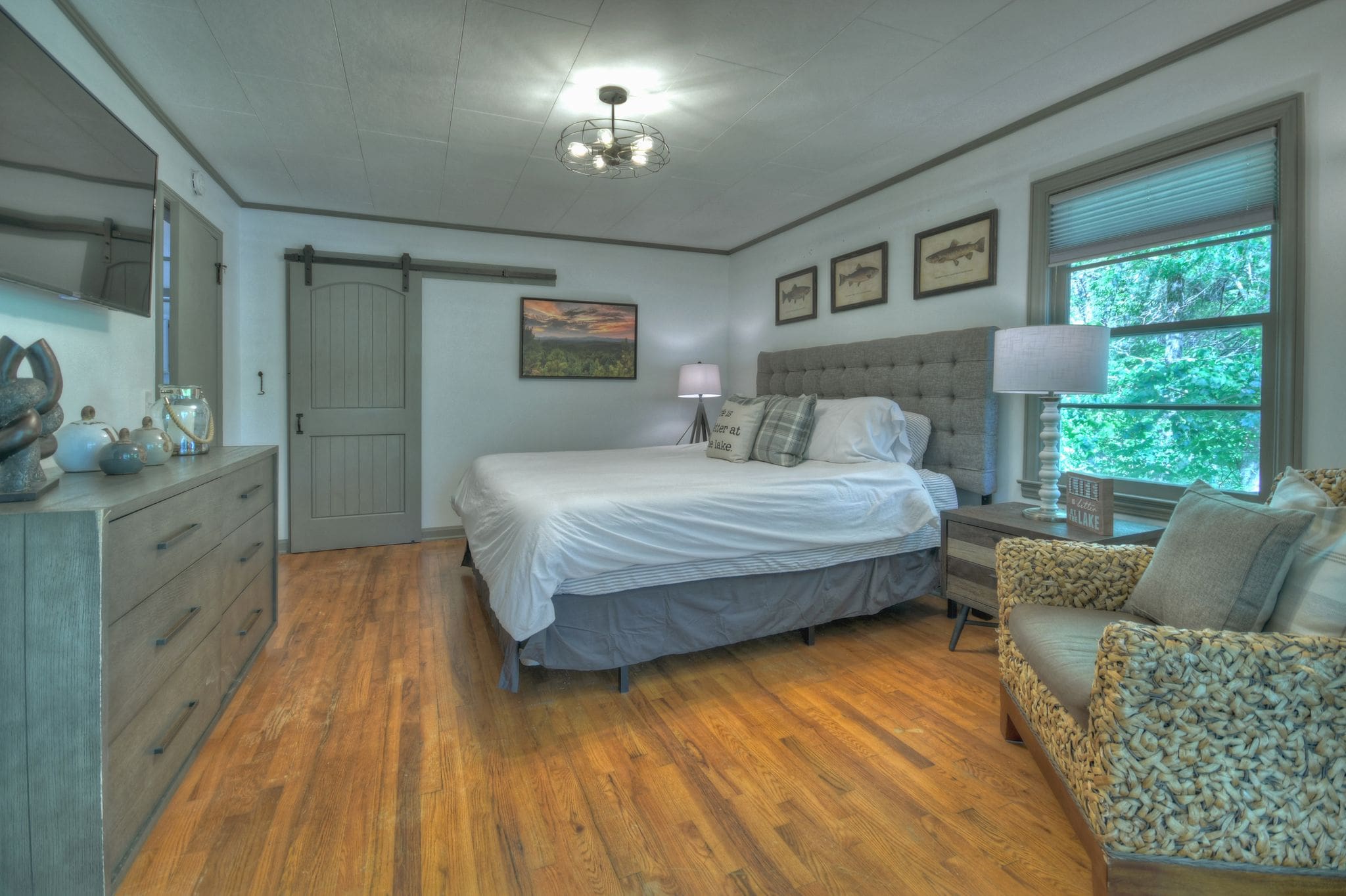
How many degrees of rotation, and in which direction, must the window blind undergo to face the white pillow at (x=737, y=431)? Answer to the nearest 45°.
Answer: approximately 45° to its right

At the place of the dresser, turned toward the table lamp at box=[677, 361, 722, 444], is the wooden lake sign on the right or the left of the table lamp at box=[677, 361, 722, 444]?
right

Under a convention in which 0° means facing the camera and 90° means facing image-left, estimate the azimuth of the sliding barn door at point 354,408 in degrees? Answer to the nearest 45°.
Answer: approximately 0°

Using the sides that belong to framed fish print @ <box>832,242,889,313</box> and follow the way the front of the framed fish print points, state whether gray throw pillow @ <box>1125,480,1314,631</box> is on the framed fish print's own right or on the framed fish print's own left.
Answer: on the framed fish print's own left

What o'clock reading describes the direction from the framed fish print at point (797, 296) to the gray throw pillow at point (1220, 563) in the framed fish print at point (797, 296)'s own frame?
The gray throw pillow is roughly at 10 o'clock from the framed fish print.

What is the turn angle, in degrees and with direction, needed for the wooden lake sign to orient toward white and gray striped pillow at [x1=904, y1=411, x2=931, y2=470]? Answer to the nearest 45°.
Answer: approximately 90° to its right

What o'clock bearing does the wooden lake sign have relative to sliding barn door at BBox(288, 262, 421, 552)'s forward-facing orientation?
The wooden lake sign is roughly at 11 o'clock from the sliding barn door.

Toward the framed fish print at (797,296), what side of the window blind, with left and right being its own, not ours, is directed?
right

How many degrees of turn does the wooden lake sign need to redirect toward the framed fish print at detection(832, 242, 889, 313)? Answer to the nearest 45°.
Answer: approximately 90° to its right

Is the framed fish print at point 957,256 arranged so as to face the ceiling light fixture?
yes

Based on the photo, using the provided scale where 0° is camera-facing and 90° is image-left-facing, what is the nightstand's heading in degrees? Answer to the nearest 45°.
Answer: approximately 45°
